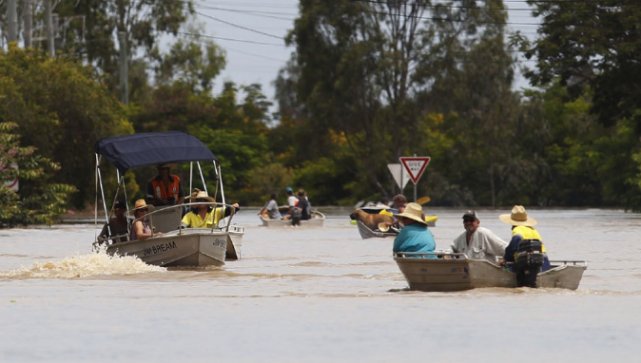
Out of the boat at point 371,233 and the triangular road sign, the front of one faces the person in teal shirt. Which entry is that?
the triangular road sign

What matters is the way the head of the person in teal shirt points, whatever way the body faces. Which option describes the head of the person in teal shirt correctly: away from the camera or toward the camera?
away from the camera

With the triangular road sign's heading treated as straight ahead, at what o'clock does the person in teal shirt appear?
The person in teal shirt is roughly at 12 o'clock from the triangular road sign.

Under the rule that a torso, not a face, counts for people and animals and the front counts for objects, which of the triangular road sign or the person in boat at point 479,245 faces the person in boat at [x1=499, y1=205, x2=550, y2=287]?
the triangular road sign

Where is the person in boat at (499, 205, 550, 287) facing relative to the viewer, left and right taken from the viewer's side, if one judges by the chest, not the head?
facing away from the viewer and to the left of the viewer

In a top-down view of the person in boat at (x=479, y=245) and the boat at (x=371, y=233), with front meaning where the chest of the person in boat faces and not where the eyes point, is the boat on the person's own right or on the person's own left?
on the person's own right
